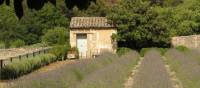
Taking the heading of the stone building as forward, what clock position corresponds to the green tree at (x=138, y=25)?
The green tree is roughly at 9 o'clock from the stone building.

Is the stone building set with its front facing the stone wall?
no

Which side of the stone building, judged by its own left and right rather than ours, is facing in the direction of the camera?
front

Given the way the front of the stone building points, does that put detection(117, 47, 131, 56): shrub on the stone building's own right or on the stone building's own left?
on the stone building's own left

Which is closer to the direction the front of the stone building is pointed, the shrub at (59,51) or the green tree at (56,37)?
the shrub

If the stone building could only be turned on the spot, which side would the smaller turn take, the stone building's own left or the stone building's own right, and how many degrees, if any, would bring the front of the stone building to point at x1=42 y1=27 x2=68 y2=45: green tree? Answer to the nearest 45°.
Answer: approximately 135° to the stone building's own right
